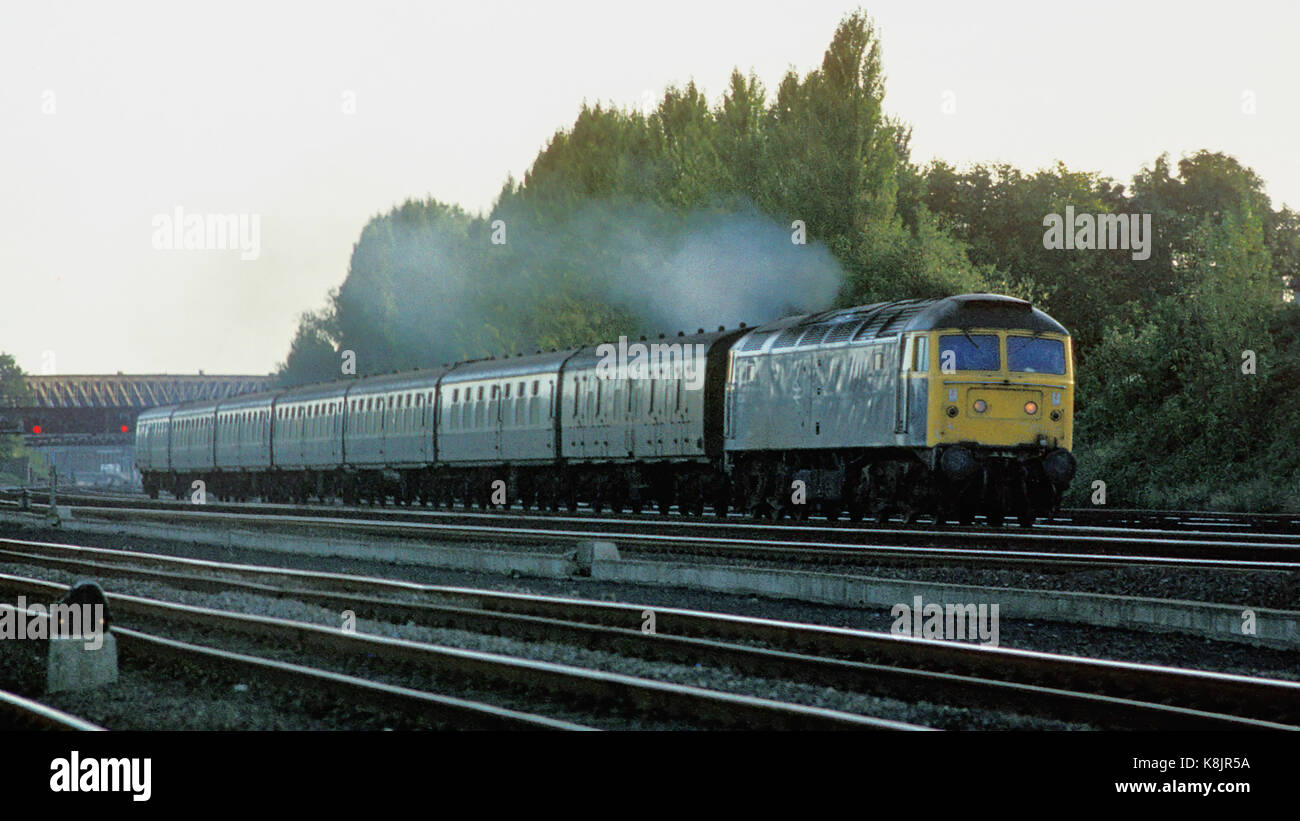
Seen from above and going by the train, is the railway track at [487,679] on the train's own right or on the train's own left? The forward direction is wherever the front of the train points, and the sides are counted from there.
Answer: on the train's own right

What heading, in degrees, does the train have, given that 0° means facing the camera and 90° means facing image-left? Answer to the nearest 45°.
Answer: approximately 315°

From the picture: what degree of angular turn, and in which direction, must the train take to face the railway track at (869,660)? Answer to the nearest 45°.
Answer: approximately 45° to its right

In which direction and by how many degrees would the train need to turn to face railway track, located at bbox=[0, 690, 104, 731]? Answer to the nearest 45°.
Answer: approximately 45° to its right
